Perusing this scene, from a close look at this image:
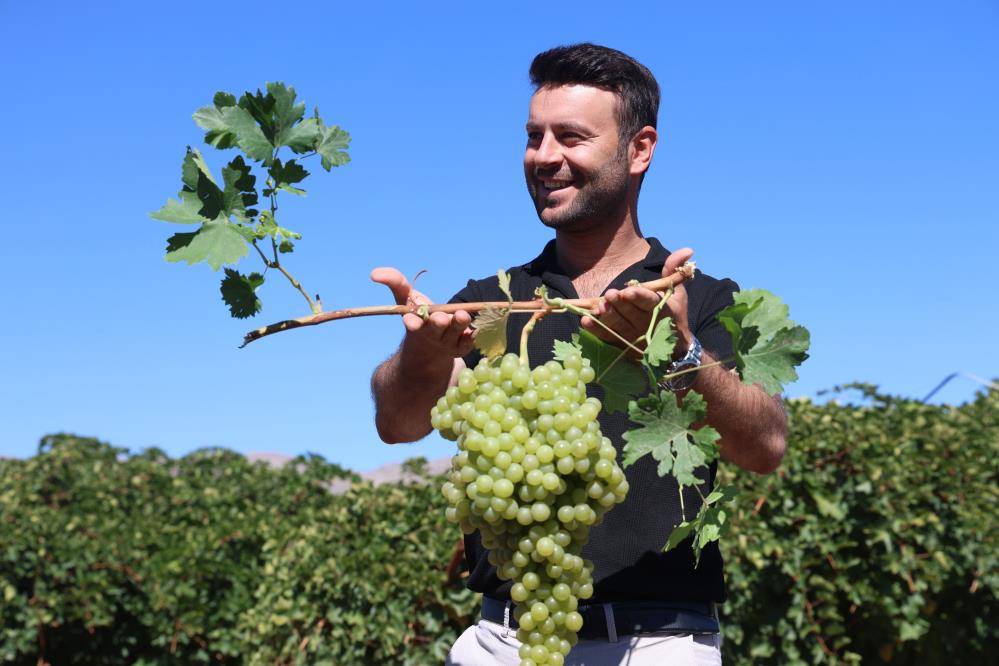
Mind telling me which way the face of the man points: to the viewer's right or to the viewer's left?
to the viewer's left

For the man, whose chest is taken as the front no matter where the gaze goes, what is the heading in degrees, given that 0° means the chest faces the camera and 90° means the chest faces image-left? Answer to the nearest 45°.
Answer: approximately 45°
